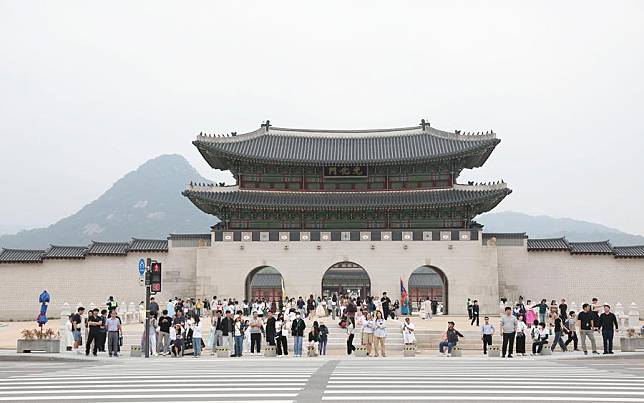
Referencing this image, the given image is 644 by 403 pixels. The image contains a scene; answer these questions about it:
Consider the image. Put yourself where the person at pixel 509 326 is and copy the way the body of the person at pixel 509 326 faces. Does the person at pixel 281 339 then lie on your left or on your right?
on your right

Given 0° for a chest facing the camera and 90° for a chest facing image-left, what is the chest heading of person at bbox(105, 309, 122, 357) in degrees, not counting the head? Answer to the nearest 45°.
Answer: approximately 0°

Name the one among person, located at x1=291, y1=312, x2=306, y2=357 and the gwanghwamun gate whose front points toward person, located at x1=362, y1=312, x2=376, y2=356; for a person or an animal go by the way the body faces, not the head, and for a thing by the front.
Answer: the gwanghwamun gate

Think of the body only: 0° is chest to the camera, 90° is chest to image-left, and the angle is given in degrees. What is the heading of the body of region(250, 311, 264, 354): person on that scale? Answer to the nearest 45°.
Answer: approximately 0°
